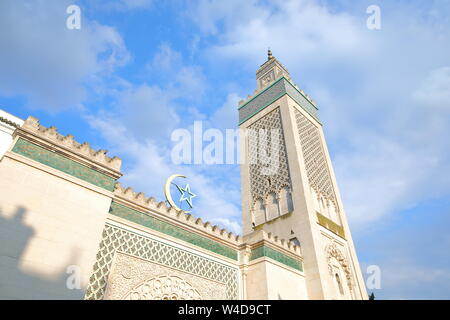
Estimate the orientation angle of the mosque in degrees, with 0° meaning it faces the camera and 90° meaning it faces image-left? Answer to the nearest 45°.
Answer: approximately 315°
